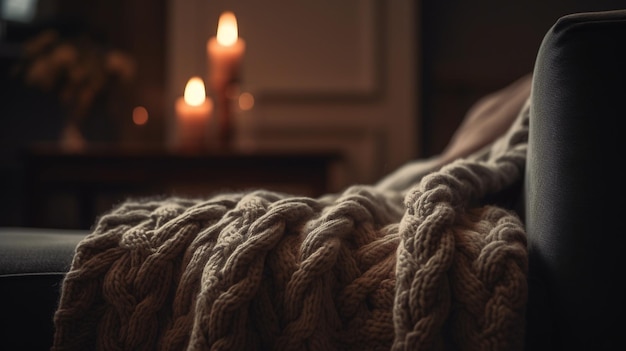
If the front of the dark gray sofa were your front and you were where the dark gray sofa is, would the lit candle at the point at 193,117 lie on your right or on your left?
on your right
